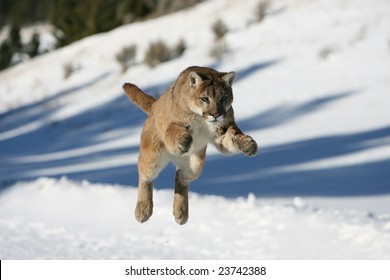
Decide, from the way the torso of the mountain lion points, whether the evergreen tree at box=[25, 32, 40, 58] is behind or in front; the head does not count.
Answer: behind

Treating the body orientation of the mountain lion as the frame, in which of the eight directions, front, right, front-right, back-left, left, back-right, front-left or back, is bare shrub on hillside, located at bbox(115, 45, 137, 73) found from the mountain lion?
back-left

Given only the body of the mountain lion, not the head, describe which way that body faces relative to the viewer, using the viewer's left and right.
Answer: facing the viewer and to the right of the viewer

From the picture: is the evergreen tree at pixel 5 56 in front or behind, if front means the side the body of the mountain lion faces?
behind
